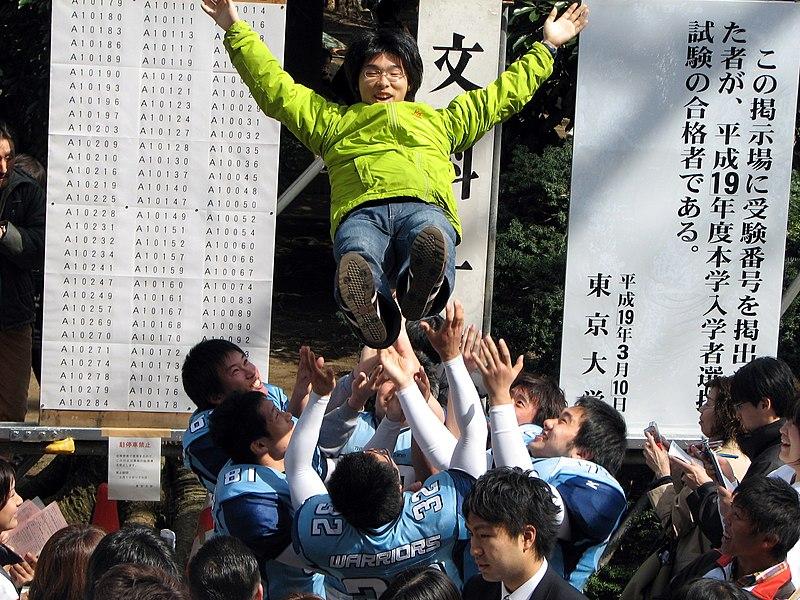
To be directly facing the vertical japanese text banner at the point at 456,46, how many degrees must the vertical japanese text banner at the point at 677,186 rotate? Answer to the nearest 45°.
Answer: approximately 90° to its right

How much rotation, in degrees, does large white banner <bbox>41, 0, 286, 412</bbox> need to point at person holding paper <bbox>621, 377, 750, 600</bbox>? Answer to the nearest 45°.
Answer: approximately 45° to its left

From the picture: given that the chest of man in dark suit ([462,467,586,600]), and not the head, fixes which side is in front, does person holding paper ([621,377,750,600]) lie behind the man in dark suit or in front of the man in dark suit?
behind

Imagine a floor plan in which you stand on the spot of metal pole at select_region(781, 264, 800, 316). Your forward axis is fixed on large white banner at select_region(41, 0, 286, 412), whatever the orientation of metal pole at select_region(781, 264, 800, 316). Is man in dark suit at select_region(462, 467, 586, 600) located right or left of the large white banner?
left

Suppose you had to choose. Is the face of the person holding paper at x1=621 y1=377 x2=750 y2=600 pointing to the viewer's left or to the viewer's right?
to the viewer's left

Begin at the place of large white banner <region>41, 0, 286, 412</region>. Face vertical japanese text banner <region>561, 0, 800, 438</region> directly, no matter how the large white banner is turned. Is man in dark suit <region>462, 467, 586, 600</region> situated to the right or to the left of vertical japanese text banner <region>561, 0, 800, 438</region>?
right

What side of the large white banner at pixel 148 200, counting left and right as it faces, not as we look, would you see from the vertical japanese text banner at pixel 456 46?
left

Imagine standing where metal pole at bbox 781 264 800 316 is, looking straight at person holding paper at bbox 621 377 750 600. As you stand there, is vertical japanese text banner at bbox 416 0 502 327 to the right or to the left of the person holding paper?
right

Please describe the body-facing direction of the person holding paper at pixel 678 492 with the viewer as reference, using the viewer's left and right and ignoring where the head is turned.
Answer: facing to the left of the viewer

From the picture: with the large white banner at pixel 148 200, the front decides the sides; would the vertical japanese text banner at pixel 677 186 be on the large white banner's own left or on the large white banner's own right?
on the large white banner's own left

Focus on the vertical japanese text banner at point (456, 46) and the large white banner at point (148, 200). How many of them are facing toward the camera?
2
